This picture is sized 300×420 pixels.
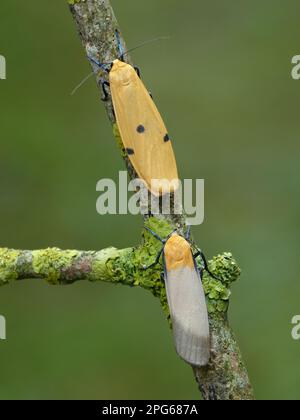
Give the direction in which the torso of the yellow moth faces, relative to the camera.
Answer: away from the camera
